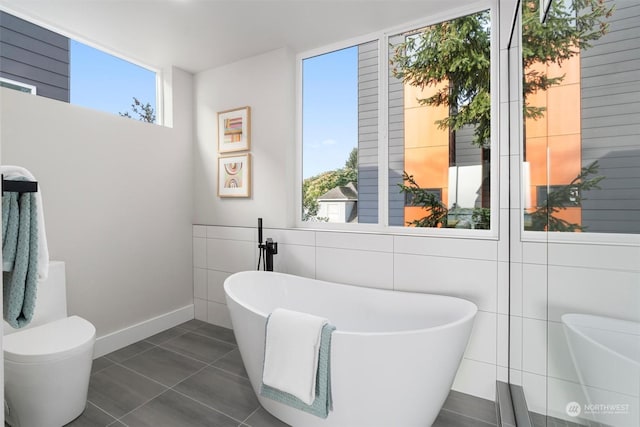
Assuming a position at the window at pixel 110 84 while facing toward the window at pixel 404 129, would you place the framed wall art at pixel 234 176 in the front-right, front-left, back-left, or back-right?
front-left

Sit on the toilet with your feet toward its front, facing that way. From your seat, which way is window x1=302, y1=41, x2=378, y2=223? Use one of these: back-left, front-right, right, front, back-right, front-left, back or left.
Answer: front-left

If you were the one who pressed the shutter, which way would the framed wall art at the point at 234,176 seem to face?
facing the viewer and to the left of the viewer

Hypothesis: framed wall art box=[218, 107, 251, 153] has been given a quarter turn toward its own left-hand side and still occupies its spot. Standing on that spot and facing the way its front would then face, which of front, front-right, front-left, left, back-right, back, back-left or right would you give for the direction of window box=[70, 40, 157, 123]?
back-right

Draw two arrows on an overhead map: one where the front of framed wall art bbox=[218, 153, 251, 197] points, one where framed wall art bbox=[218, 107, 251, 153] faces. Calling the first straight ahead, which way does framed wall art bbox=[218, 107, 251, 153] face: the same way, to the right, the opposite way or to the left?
the same way

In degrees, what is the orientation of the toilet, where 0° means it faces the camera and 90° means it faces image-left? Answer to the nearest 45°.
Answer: approximately 315°

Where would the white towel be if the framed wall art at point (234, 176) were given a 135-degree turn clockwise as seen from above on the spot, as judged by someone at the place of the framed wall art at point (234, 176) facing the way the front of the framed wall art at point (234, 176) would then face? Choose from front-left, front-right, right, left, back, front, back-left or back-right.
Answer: back

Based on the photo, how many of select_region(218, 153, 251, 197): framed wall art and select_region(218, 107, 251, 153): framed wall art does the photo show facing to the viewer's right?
0

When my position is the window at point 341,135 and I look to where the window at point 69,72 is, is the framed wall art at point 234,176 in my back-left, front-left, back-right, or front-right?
front-right

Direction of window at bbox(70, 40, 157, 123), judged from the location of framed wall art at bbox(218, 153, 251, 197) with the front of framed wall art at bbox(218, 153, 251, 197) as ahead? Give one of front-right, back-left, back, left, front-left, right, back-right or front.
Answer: front-right

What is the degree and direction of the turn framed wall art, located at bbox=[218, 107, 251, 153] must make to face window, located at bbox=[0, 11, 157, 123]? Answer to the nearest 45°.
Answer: approximately 45° to its right

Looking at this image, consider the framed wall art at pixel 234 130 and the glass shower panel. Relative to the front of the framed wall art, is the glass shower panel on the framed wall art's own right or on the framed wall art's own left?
on the framed wall art's own left
